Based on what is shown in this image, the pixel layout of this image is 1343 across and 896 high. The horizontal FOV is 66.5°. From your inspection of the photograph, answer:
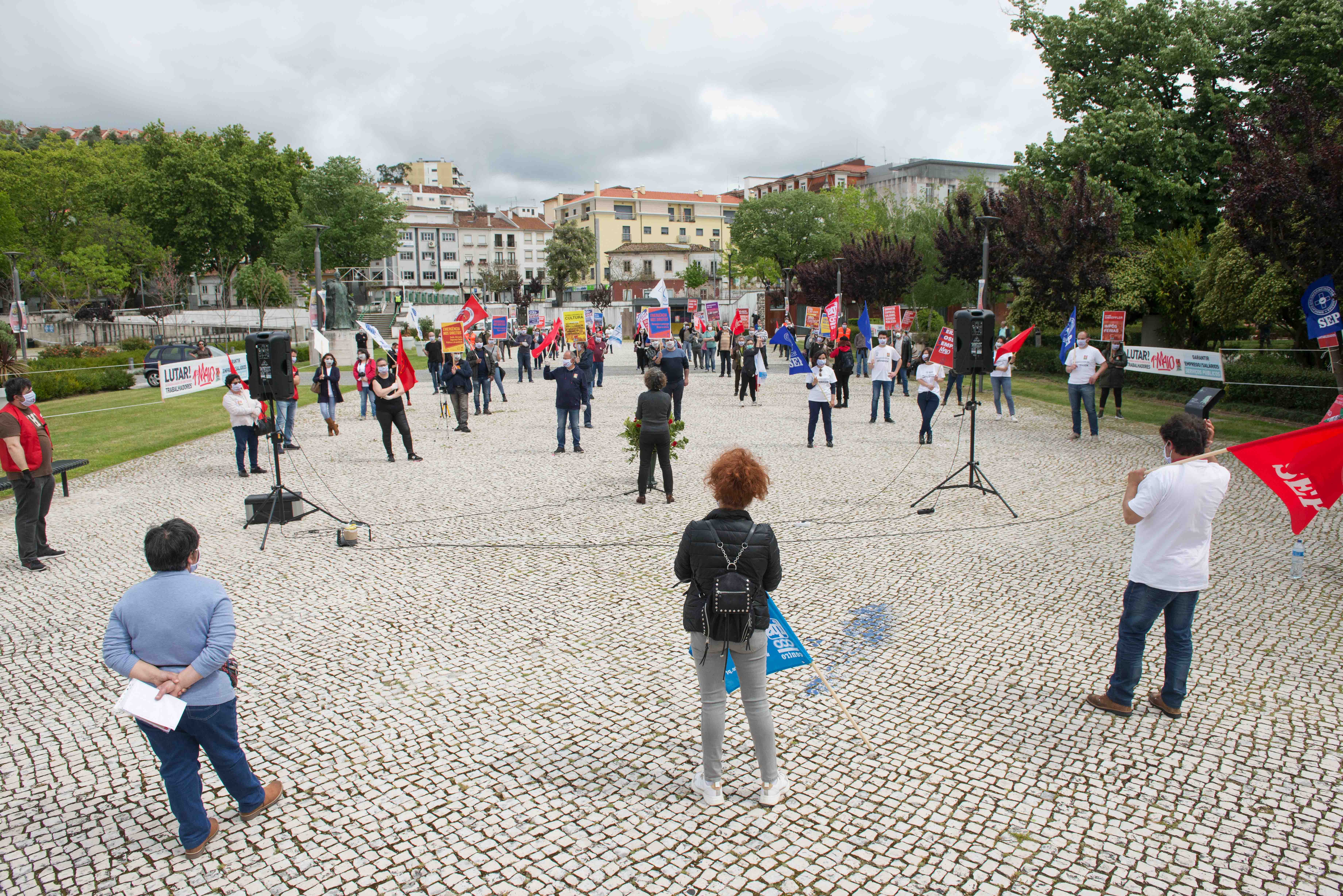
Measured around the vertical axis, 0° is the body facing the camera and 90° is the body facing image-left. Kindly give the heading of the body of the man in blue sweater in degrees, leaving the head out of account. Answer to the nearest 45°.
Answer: approximately 0°

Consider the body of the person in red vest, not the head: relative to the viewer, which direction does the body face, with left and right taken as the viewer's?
facing the viewer and to the right of the viewer

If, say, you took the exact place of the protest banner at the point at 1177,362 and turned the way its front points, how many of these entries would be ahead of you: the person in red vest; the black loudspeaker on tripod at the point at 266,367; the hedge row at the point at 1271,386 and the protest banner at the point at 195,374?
3

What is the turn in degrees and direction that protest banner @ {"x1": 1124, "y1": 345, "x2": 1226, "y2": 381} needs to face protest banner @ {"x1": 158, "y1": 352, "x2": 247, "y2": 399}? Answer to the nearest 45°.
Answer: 0° — it already faces it

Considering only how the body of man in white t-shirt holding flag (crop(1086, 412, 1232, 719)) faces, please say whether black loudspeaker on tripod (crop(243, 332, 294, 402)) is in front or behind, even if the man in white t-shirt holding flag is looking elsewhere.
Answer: in front

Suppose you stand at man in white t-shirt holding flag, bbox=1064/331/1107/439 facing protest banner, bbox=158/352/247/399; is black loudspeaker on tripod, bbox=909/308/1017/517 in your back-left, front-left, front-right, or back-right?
front-left

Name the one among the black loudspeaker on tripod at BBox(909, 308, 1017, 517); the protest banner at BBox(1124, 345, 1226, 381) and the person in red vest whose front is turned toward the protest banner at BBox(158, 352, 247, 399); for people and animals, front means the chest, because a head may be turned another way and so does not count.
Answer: the protest banner at BBox(1124, 345, 1226, 381)

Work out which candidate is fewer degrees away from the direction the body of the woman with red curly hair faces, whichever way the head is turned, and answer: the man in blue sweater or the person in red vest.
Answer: the man in blue sweater

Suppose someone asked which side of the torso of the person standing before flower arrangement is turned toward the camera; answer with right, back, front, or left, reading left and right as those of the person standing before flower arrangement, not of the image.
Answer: back

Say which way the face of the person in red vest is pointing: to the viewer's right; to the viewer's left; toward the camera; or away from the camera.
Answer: to the viewer's right

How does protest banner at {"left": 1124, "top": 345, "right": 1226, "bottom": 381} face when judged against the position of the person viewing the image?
facing the viewer and to the left of the viewer

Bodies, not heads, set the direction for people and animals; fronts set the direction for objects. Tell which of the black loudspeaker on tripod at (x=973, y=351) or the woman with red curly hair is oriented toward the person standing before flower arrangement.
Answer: the woman with red curly hair

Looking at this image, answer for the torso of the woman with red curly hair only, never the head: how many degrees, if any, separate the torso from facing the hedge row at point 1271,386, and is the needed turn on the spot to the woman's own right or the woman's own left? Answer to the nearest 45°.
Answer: approximately 45° to the woman's own right
